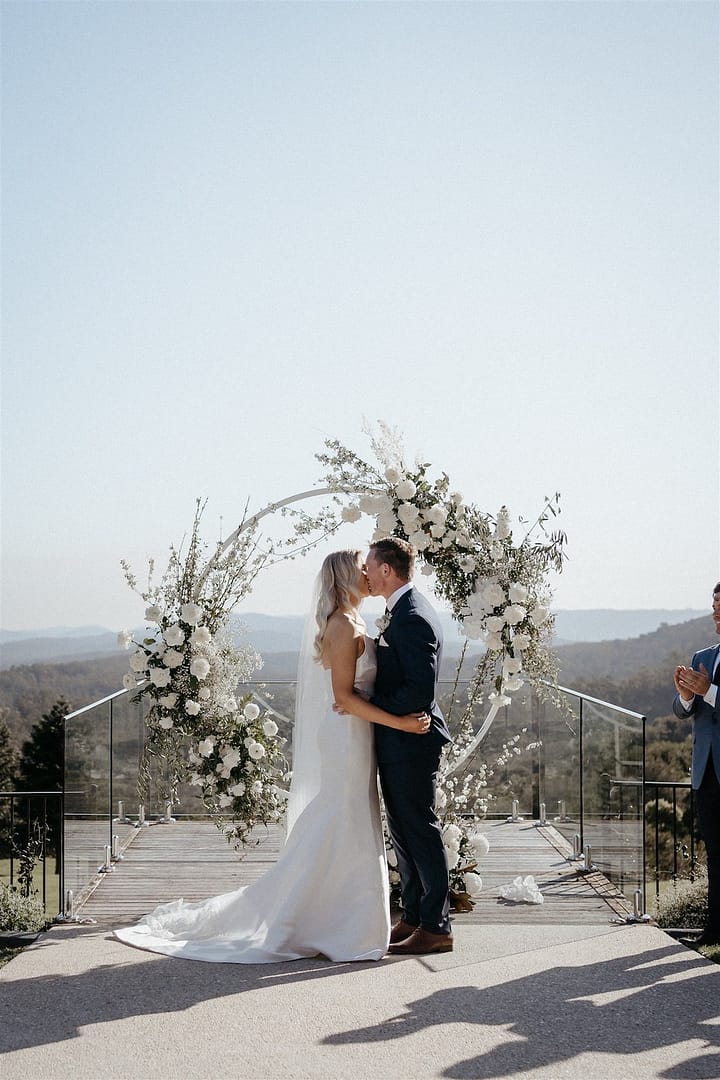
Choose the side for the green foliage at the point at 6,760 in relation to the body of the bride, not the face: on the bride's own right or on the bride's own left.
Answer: on the bride's own left

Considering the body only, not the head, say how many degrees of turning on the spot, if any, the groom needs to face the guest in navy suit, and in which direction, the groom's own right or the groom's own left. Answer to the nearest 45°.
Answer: approximately 180°

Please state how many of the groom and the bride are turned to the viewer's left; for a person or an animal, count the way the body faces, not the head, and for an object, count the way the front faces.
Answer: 1

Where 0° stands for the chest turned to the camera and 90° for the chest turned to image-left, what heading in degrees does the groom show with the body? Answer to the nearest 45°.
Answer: approximately 90°

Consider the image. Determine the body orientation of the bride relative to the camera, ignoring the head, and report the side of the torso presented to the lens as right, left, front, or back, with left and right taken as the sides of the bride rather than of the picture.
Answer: right

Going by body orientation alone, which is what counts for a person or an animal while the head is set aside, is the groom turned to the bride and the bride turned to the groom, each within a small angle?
yes

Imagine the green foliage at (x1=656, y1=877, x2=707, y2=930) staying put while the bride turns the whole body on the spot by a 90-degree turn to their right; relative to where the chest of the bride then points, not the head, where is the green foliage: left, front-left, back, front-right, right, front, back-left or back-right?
back-left

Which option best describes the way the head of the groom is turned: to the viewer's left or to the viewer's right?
to the viewer's left

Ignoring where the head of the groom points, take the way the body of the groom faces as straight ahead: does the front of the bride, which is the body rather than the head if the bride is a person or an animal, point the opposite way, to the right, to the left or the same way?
the opposite way
